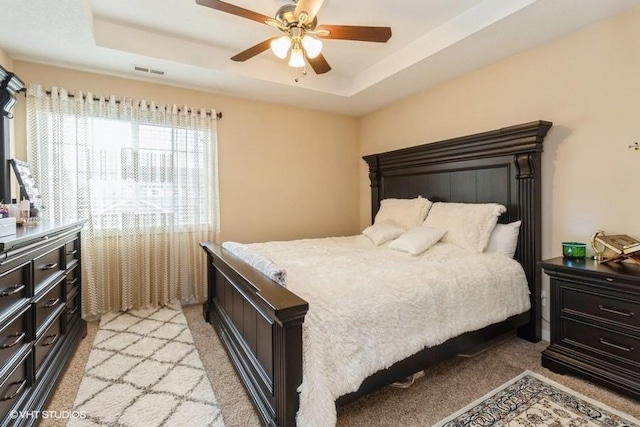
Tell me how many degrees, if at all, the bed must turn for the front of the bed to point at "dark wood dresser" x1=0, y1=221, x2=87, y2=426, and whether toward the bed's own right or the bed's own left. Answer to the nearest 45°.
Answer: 0° — it already faces it

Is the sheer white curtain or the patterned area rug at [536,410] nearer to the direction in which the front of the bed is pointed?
the sheer white curtain

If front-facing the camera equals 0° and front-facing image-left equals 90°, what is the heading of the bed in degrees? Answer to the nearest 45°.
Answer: approximately 45°

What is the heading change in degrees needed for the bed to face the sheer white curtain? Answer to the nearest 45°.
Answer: approximately 45° to its right

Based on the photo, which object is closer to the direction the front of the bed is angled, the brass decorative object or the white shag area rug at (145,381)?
the white shag area rug

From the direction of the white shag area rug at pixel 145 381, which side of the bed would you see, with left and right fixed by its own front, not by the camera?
front

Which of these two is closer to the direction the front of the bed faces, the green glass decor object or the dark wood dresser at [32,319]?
the dark wood dresser

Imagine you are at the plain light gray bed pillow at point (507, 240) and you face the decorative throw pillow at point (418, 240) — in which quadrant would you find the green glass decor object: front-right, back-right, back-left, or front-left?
back-left
